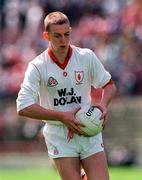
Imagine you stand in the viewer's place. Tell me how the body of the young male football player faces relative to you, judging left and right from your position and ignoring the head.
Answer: facing the viewer

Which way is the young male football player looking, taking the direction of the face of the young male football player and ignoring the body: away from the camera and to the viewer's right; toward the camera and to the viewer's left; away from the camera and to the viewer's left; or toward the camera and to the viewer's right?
toward the camera and to the viewer's right
